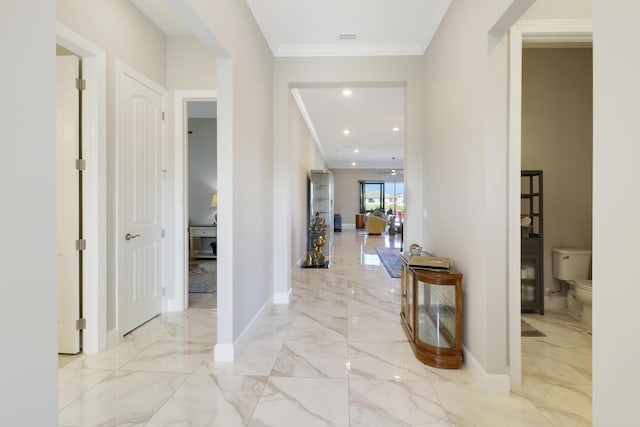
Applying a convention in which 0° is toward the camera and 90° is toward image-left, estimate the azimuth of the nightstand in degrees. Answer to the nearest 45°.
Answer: approximately 0°

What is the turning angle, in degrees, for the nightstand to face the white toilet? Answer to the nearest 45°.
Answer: approximately 45° to its left
